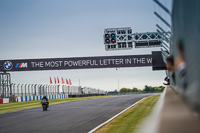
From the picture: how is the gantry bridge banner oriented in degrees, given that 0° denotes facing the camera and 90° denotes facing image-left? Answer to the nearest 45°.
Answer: approximately 0°
